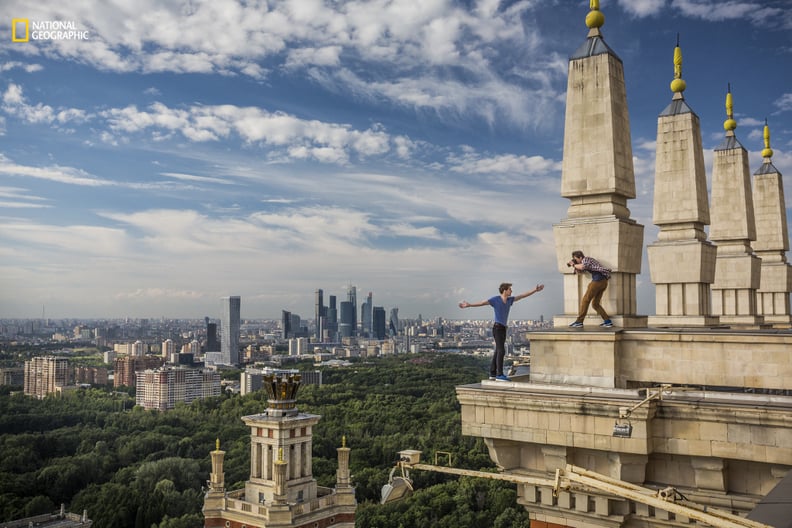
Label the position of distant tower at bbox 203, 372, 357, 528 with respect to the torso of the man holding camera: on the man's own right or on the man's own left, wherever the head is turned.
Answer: on the man's own right

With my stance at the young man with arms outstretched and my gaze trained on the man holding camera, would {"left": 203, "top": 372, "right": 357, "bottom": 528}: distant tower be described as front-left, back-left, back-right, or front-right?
back-left

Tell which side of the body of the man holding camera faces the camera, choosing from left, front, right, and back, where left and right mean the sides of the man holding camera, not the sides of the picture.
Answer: left

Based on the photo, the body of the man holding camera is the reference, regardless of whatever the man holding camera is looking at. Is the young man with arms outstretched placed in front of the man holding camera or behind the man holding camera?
in front
